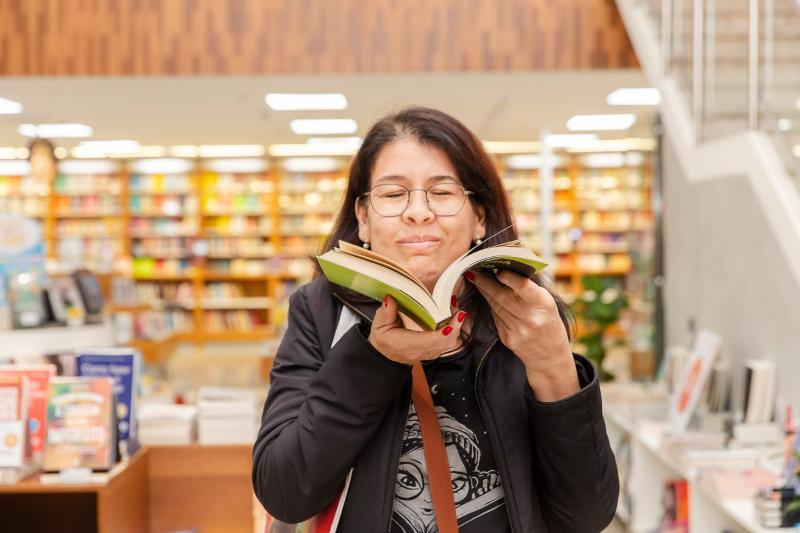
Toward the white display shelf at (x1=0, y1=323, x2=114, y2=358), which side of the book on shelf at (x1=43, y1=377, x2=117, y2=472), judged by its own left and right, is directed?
back

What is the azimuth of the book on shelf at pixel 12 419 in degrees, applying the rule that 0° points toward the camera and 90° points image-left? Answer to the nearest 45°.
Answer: approximately 0°

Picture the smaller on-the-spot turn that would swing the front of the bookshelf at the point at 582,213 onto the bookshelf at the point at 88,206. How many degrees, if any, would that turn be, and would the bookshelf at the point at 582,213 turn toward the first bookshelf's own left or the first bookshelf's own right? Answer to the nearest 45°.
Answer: approximately 90° to the first bookshelf's own right

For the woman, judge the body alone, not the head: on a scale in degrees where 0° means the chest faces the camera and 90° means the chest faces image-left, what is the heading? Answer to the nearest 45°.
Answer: approximately 0°

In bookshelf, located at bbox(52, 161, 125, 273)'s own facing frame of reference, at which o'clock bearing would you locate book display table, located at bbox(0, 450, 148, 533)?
The book display table is roughly at 12 o'clock from the bookshelf.

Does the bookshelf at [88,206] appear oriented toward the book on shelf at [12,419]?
yes

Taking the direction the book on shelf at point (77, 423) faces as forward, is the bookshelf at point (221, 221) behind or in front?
behind
